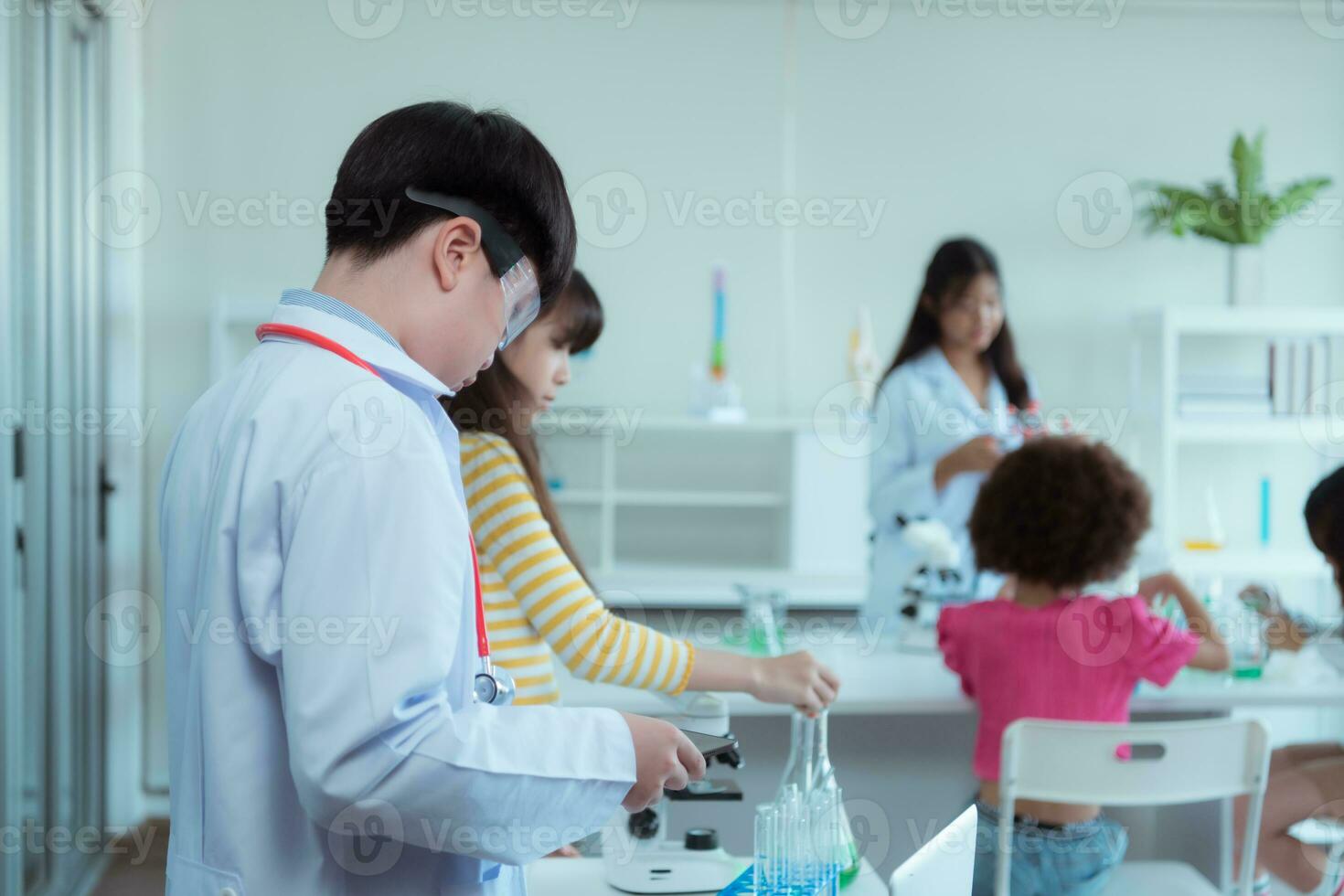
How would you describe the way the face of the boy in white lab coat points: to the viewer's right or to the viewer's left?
to the viewer's right

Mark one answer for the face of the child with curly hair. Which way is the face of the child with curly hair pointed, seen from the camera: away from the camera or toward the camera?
away from the camera

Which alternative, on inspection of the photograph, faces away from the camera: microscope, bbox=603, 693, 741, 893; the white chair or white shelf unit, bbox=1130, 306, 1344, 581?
the white chair

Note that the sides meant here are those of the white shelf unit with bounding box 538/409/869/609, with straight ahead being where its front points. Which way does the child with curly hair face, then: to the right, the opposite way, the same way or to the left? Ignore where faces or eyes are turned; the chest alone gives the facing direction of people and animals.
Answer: the opposite way

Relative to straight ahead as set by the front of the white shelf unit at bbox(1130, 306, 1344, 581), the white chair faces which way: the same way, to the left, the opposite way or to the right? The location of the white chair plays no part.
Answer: the opposite way

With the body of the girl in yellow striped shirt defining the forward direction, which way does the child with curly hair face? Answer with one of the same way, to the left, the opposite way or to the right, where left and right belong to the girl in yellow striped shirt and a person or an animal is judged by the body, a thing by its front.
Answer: to the left

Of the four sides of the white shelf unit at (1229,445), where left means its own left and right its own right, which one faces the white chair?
front

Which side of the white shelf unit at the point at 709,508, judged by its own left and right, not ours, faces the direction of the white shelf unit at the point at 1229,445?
left

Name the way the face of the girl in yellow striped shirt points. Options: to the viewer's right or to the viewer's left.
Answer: to the viewer's right

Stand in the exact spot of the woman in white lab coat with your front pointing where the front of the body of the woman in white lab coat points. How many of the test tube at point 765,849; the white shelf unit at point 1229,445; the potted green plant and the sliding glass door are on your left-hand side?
2

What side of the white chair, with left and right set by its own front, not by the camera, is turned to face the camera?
back
